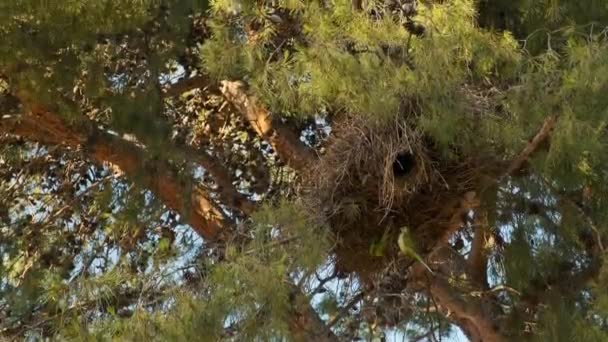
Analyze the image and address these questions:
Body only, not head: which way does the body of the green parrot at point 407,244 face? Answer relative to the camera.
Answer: to the viewer's left

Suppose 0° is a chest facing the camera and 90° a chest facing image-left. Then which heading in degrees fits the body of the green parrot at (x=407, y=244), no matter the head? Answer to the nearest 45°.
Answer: approximately 90°
